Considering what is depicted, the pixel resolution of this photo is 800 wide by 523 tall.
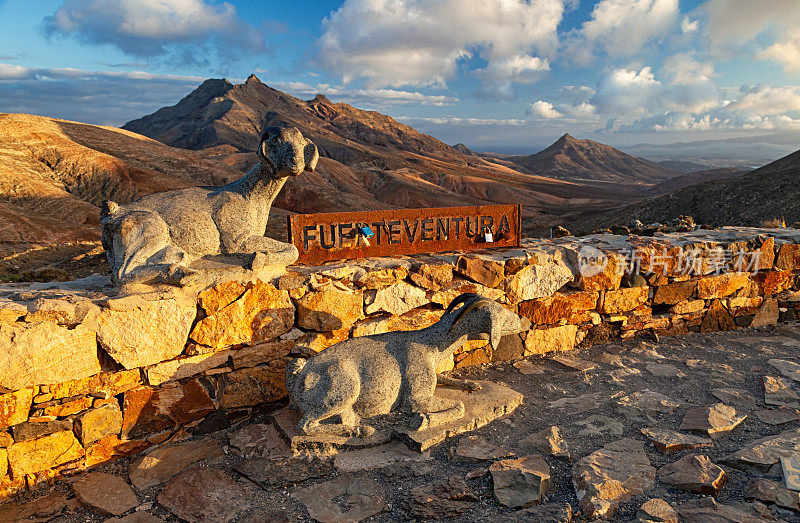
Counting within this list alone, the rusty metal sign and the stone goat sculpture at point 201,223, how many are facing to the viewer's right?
1

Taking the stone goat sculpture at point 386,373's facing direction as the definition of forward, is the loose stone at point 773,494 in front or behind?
in front

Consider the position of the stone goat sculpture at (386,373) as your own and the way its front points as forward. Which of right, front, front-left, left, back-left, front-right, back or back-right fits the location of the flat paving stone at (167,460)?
back

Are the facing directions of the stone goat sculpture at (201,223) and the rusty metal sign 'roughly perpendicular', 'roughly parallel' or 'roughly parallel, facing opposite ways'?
roughly perpendicular

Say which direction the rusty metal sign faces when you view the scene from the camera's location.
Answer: facing the viewer

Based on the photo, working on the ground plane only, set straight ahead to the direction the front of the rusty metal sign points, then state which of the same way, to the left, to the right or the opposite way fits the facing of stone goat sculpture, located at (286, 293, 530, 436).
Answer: to the left

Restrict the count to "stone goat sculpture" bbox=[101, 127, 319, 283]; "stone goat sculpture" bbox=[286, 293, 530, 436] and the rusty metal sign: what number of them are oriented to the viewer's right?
2

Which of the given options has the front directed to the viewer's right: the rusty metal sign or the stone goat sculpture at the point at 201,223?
the stone goat sculpture

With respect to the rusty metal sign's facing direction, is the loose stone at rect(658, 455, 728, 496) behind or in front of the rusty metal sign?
in front

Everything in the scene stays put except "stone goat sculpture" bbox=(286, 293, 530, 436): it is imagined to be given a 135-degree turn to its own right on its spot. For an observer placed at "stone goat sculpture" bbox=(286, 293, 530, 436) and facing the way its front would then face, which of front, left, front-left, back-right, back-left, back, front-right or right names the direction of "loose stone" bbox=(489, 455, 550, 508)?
left

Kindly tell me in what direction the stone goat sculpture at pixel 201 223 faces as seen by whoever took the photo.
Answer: facing to the right of the viewer

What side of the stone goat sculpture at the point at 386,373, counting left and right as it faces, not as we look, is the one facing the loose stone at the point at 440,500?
right

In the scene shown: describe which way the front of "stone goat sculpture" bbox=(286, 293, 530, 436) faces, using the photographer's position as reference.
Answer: facing to the right of the viewer

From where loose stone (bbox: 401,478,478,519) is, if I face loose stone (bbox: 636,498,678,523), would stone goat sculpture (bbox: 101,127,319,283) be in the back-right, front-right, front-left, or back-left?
back-left

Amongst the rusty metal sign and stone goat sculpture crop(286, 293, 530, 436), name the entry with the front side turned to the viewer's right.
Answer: the stone goat sculpture

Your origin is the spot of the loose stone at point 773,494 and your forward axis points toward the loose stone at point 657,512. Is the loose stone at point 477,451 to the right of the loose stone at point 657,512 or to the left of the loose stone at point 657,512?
right

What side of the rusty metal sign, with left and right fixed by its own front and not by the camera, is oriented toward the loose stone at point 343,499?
front

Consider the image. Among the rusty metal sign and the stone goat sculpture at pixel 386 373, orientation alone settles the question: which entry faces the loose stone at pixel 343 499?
the rusty metal sign

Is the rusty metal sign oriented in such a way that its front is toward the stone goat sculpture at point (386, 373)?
yes
